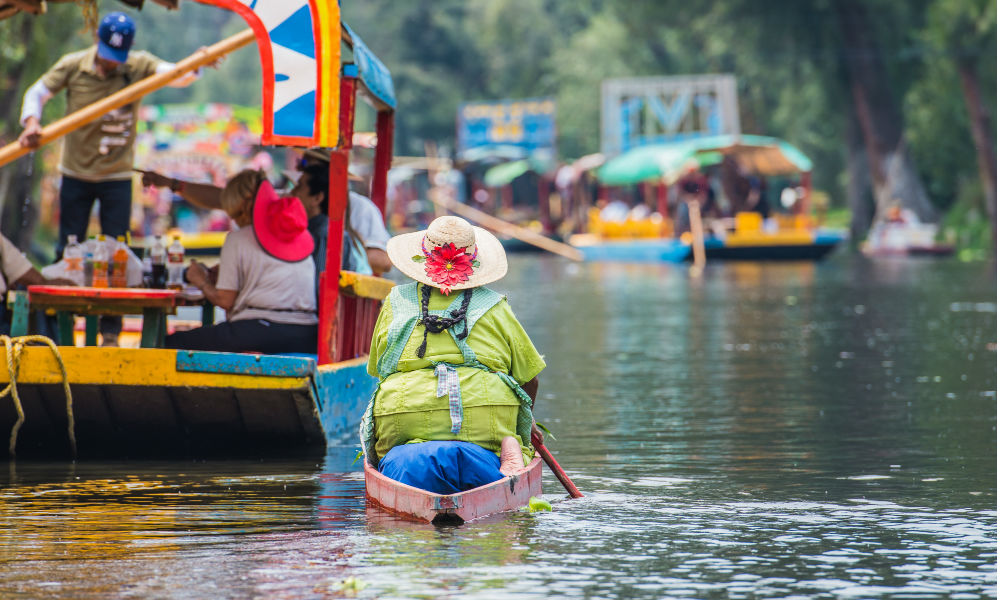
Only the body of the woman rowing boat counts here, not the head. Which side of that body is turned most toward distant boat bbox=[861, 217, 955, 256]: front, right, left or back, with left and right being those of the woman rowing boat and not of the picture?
front

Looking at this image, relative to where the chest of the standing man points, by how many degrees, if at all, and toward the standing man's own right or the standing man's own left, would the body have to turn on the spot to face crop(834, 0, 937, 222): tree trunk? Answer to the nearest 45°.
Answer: approximately 135° to the standing man's own left

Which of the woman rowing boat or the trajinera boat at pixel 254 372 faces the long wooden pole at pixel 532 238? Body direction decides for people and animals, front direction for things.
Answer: the woman rowing boat

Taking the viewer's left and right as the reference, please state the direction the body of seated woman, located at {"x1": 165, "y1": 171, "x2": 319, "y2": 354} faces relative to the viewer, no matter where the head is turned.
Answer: facing away from the viewer and to the left of the viewer

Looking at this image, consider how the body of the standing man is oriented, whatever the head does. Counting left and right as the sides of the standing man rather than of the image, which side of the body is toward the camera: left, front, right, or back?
front

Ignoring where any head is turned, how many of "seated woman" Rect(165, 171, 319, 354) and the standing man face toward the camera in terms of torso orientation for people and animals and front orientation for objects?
1

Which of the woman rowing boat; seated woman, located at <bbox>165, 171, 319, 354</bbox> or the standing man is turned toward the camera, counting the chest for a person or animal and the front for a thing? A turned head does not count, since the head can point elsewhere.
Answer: the standing man

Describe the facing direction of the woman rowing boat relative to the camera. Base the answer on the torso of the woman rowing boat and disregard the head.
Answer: away from the camera
